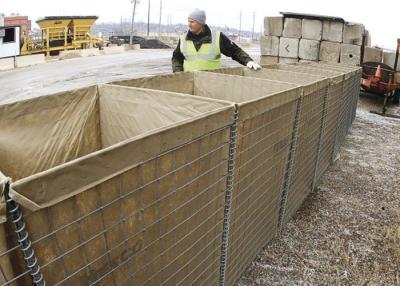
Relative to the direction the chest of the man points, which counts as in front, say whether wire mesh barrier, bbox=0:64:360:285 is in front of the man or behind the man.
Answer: in front

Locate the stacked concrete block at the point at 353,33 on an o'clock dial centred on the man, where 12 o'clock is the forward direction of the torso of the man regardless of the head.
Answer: The stacked concrete block is roughly at 7 o'clock from the man.

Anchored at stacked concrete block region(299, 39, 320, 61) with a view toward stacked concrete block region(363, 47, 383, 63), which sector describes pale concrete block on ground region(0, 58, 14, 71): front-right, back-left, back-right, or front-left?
back-left

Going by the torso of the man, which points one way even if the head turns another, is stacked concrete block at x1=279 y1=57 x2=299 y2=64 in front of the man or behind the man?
behind

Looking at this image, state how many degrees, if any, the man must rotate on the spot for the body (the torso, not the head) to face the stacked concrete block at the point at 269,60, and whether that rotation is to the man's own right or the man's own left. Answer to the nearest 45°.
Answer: approximately 180°

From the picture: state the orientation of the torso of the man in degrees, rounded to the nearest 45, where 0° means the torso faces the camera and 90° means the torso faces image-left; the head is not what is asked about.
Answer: approximately 0°

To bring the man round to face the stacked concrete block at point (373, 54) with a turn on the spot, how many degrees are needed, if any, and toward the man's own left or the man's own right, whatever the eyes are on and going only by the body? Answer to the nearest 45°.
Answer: approximately 135° to the man's own left

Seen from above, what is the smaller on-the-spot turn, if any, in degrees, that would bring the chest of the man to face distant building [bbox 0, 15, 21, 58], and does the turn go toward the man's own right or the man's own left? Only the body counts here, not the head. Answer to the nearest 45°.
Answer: approximately 135° to the man's own right

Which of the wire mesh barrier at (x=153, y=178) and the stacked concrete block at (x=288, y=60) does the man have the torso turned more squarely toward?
the wire mesh barrier
